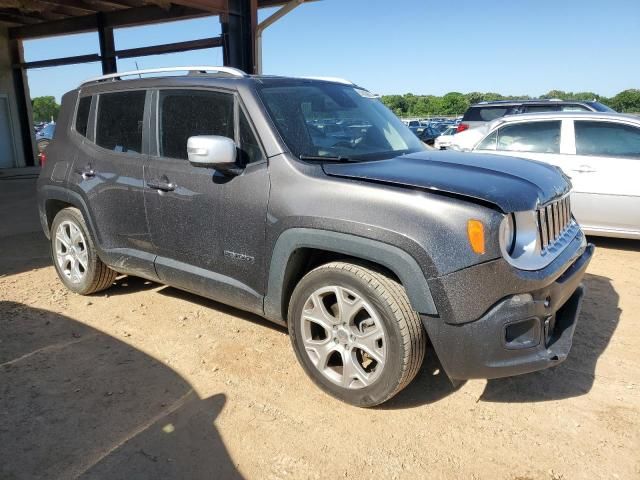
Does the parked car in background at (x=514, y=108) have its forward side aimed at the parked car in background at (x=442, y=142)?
no

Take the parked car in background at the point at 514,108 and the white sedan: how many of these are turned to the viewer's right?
2

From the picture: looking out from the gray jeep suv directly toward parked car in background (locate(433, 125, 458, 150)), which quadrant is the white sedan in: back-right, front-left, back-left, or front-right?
front-right

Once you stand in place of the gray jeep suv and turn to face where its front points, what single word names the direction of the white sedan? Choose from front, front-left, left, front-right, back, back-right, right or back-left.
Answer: left

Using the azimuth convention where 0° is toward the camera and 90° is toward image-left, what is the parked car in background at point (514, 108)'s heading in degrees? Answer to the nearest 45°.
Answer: approximately 270°

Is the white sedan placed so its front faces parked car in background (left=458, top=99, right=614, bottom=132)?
no

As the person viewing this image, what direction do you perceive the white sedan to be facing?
facing to the right of the viewer

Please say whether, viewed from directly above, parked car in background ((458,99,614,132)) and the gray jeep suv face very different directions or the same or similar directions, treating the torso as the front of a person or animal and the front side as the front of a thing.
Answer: same or similar directions

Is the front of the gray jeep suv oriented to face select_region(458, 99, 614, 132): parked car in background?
no

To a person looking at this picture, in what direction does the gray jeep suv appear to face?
facing the viewer and to the right of the viewer
